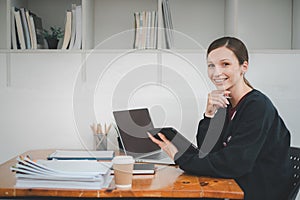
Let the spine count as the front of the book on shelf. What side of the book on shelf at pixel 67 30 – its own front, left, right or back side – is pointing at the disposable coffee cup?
front

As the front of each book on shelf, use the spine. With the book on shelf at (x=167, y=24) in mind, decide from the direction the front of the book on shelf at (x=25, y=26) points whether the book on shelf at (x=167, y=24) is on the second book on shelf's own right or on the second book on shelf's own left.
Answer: on the second book on shelf's own left

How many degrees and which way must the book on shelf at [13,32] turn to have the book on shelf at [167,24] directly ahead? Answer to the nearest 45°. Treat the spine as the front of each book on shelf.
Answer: approximately 90° to its left

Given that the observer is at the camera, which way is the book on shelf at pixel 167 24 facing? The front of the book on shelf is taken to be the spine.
facing the viewer

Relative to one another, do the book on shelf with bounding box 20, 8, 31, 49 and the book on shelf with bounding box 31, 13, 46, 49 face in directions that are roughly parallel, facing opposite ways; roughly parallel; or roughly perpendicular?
roughly parallel

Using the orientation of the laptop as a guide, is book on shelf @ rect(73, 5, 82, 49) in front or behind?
behind

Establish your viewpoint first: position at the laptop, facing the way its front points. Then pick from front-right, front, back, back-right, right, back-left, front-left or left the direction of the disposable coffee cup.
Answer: front-right

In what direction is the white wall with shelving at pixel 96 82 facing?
toward the camera

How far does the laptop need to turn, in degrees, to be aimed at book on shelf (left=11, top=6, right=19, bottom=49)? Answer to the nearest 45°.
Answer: approximately 180°

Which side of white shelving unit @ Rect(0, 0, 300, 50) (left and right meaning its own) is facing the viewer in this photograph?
front

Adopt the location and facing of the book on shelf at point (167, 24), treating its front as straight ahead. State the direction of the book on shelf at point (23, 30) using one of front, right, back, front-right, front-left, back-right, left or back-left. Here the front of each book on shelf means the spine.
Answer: right

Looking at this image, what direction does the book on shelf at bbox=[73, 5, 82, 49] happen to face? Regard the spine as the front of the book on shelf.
toward the camera
